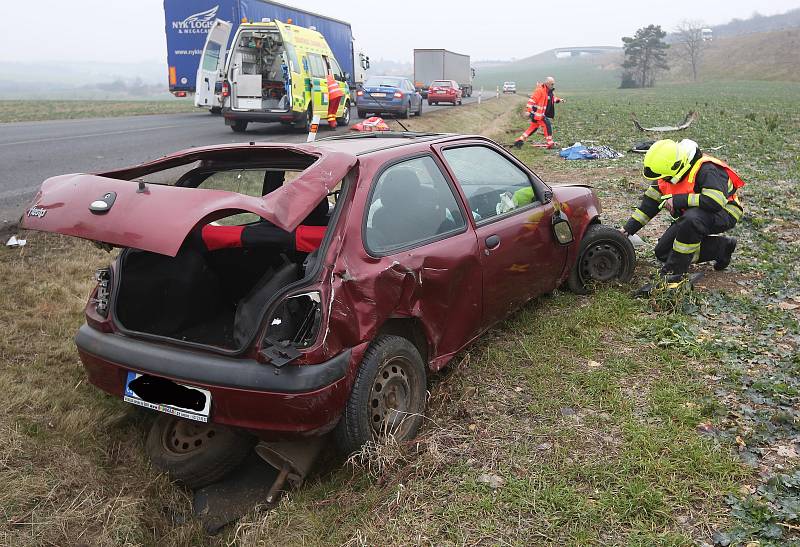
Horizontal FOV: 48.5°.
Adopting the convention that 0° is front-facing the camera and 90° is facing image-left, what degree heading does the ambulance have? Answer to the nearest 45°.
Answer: approximately 225°

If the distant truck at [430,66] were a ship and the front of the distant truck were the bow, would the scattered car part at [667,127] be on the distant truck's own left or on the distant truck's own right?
on the distant truck's own right

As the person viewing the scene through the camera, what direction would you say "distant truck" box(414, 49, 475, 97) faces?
facing away from the viewer and to the right of the viewer

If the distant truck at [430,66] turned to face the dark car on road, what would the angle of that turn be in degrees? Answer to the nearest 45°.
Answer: approximately 135° to its right

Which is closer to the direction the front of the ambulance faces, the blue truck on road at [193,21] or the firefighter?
the blue truck on road

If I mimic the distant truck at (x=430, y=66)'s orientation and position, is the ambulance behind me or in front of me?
behind

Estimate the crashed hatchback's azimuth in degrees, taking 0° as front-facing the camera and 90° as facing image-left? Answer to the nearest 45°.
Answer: approximately 225°

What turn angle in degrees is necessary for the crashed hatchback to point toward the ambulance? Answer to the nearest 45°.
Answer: approximately 45° to its left

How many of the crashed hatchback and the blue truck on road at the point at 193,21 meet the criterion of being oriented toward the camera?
0

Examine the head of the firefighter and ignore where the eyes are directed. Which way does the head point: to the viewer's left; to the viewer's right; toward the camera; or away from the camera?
to the viewer's left

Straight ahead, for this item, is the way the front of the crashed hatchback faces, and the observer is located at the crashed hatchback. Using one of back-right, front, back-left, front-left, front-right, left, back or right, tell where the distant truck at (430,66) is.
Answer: front-left
